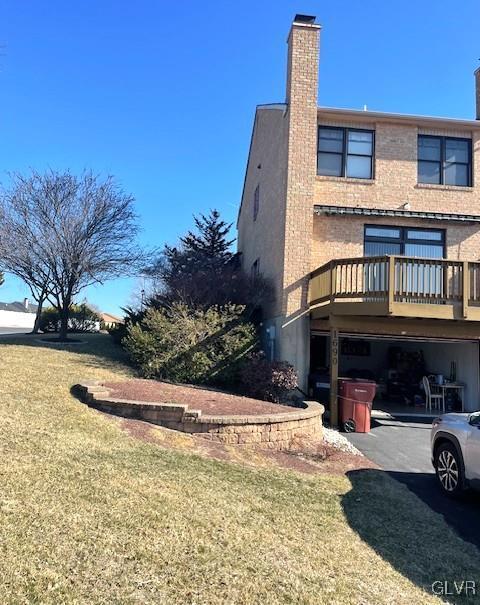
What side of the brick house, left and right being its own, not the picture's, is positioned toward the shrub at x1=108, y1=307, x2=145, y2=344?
right

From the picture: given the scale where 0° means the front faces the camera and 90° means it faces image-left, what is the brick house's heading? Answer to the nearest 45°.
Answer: approximately 0°

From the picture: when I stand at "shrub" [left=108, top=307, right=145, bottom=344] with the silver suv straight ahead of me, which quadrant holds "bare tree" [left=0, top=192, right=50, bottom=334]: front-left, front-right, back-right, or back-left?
back-right

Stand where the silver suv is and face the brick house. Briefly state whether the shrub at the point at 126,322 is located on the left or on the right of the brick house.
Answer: left

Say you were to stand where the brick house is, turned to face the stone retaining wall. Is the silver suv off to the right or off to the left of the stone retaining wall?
left

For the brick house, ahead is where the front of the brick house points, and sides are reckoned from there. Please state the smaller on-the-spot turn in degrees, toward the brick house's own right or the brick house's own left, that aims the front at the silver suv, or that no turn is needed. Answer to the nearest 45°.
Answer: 0° — it already faces it

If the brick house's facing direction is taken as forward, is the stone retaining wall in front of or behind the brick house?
in front

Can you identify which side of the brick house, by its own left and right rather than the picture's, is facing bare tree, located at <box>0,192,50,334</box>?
right
